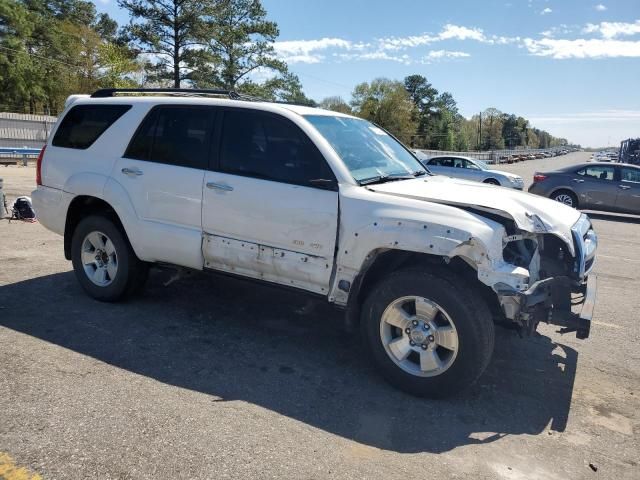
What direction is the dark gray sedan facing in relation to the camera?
to the viewer's right

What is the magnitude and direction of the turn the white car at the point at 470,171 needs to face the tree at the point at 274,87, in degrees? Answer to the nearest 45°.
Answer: approximately 180°

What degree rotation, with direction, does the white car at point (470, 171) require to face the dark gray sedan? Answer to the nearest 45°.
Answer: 0° — it already faces it

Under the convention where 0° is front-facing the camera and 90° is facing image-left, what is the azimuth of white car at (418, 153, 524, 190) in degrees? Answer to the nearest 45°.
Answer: approximately 315°

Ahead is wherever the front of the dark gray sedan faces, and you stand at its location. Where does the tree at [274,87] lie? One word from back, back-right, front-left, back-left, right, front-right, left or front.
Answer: back-left

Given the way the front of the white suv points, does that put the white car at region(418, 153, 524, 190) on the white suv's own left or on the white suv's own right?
on the white suv's own left
